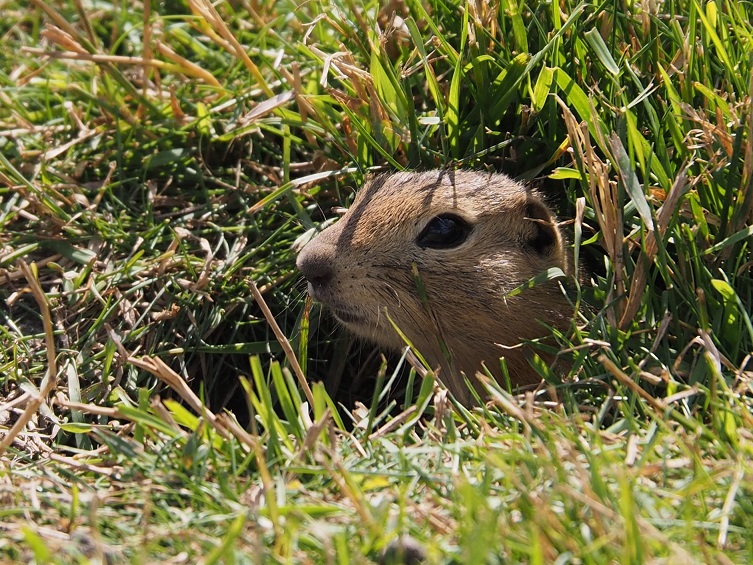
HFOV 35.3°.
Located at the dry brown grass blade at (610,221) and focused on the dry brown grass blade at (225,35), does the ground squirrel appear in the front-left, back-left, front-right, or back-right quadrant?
front-left

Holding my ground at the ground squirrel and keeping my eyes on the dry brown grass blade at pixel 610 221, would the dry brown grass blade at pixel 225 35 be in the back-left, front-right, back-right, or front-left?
back-left

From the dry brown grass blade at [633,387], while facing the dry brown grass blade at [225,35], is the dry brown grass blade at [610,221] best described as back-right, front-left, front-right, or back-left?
front-right

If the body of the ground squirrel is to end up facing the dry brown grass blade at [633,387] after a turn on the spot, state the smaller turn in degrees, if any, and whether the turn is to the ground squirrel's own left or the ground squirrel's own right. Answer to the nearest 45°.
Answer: approximately 90° to the ground squirrel's own left

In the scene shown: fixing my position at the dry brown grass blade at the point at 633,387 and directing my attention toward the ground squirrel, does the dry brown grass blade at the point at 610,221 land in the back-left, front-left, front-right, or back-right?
front-right

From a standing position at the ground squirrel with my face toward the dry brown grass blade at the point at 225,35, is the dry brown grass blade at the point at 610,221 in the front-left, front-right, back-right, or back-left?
back-right

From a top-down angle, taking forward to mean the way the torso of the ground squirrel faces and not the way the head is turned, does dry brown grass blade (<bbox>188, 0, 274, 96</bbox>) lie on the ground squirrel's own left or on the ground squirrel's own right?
on the ground squirrel's own right

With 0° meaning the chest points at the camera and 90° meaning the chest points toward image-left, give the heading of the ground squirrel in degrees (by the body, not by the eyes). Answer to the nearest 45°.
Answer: approximately 90°

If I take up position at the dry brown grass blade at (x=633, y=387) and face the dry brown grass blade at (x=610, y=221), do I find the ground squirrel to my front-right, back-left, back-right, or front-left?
front-left

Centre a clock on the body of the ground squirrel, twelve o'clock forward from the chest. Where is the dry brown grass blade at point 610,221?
The dry brown grass blade is roughly at 7 o'clock from the ground squirrel.

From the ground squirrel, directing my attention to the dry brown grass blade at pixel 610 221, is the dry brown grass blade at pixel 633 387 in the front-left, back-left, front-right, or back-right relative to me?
front-right
